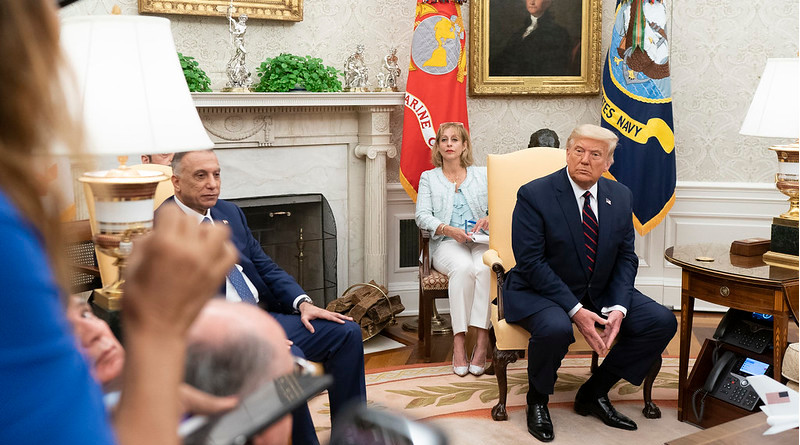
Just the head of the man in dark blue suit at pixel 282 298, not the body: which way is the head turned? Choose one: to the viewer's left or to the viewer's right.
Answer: to the viewer's right

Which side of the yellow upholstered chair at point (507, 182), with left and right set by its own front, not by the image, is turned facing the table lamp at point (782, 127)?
left

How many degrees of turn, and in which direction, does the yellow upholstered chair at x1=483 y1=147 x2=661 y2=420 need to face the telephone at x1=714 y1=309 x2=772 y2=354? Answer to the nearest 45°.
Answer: approximately 90° to its left

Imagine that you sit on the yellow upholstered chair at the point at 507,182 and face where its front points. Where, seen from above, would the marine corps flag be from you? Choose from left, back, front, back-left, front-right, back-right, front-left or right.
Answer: back-right

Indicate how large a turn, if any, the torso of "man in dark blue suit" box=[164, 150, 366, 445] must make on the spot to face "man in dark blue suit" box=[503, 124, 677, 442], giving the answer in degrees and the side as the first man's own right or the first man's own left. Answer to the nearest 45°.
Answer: approximately 45° to the first man's own left

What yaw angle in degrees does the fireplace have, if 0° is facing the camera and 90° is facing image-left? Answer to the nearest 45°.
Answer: approximately 0°
